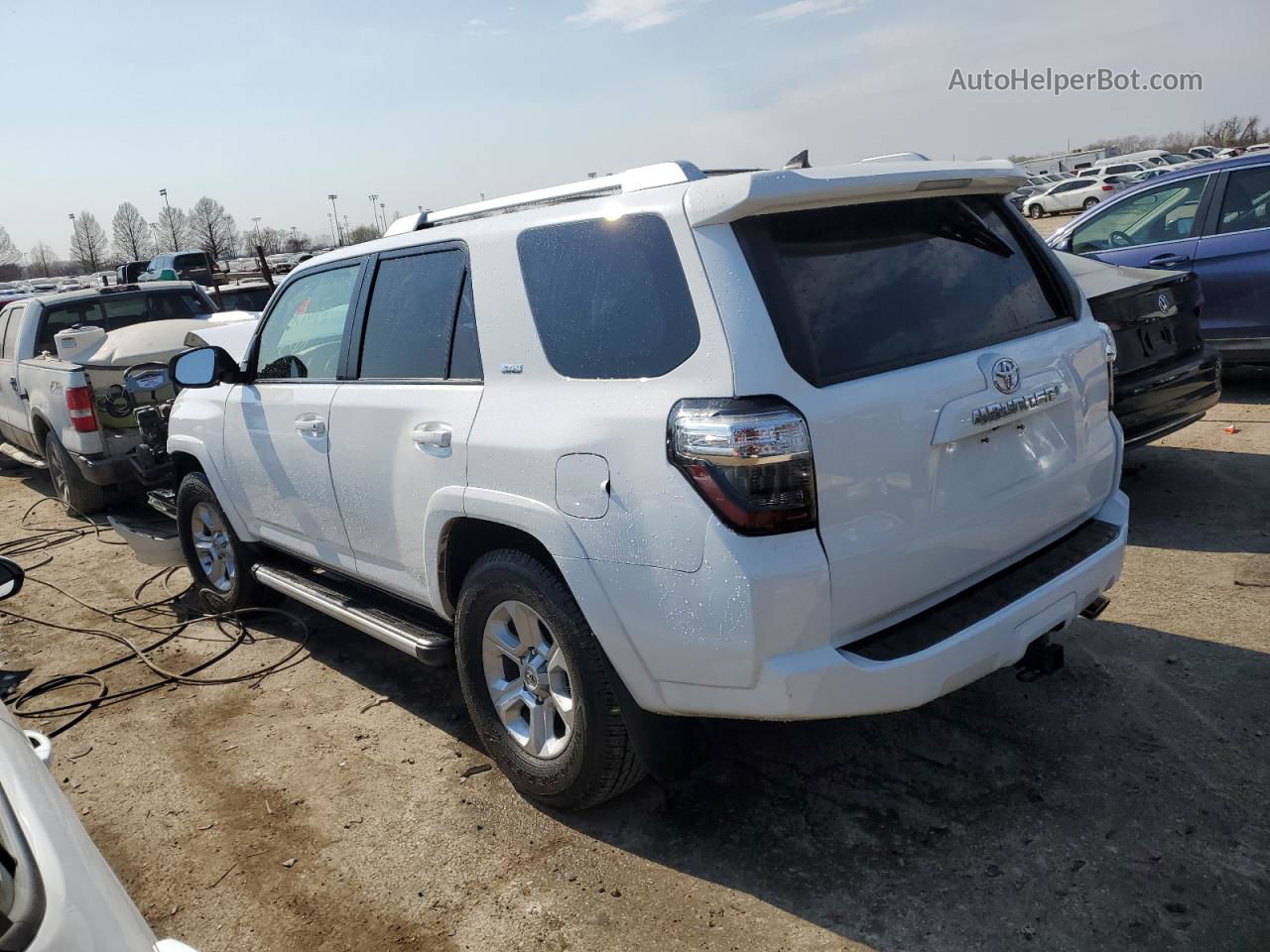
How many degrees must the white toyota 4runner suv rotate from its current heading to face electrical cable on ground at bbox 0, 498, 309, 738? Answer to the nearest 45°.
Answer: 0° — it already faces it

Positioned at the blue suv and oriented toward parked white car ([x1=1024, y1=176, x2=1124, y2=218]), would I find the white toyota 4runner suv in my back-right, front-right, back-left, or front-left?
back-left

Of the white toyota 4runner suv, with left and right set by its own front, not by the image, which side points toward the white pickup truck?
front

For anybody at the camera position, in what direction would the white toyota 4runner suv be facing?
facing away from the viewer and to the left of the viewer

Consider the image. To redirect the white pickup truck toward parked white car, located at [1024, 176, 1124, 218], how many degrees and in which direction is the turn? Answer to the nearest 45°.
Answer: approximately 90° to its right

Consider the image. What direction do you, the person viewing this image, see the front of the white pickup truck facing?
facing away from the viewer and to the left of the viewer

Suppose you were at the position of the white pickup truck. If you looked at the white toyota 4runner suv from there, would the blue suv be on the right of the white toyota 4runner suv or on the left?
left

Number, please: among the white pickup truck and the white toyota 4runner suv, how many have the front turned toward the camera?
0
